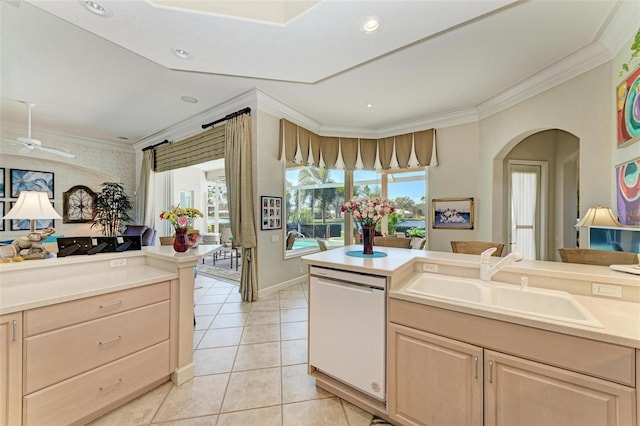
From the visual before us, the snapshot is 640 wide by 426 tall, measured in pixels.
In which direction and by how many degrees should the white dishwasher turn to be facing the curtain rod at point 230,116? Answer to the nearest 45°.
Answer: approximately 90° to its right

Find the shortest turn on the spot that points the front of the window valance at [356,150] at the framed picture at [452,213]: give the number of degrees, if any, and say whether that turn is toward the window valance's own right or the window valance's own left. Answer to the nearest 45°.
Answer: approximately 90° to the window valance's own left

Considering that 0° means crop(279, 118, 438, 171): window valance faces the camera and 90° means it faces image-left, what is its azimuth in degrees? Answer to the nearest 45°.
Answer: approximately 0°

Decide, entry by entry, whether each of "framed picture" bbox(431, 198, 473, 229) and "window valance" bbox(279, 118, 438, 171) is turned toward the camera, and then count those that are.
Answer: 2

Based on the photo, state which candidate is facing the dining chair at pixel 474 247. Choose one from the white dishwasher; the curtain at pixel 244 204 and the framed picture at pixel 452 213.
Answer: the framed picture

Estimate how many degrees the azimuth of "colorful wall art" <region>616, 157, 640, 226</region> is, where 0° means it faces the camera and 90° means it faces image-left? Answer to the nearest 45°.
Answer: approximately 45°

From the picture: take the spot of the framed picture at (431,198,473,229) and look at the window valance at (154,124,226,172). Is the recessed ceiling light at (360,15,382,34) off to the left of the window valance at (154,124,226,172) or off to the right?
left

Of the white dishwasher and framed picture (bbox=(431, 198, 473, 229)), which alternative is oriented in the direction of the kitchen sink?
the framed picture

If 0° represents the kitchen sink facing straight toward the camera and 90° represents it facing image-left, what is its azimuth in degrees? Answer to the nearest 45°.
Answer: approximately 45°

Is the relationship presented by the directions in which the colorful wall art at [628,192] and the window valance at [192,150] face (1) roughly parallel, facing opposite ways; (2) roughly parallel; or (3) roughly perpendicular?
roughly perpendicular

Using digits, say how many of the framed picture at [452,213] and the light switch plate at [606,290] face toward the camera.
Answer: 2
